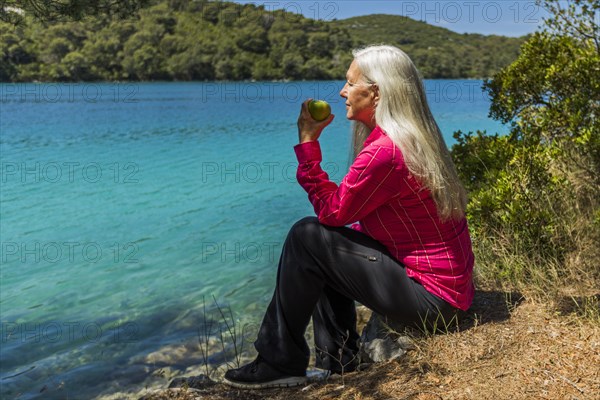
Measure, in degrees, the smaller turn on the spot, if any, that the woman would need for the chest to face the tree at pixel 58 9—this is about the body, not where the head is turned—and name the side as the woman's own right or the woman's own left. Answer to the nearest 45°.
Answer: approximately 45° to the woman's own right

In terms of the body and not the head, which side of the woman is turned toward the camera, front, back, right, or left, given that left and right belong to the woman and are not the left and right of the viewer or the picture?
left
